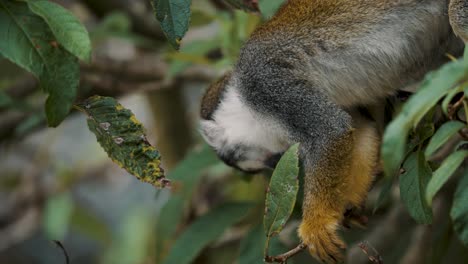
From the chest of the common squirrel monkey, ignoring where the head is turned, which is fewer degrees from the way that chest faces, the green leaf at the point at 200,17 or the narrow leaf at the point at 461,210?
the green leaf

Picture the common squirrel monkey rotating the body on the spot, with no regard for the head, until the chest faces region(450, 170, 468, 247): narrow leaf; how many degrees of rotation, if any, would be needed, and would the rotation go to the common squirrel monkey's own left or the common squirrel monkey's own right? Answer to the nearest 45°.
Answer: approximately 135° to the common squirrel monkey's own left

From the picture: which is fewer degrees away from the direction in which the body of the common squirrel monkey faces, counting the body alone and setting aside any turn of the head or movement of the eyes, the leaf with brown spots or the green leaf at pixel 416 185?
the leaf with brown spots

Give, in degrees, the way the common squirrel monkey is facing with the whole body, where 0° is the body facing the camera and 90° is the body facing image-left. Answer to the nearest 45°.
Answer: approximately 90°

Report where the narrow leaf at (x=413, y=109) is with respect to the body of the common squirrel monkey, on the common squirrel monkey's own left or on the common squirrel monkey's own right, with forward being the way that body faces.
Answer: on the common squirrel monkey's own left

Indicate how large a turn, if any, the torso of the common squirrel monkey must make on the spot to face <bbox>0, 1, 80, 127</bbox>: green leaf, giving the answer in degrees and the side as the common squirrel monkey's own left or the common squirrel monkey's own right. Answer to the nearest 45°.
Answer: approximately 45° to the common squirrel monkey's own left
